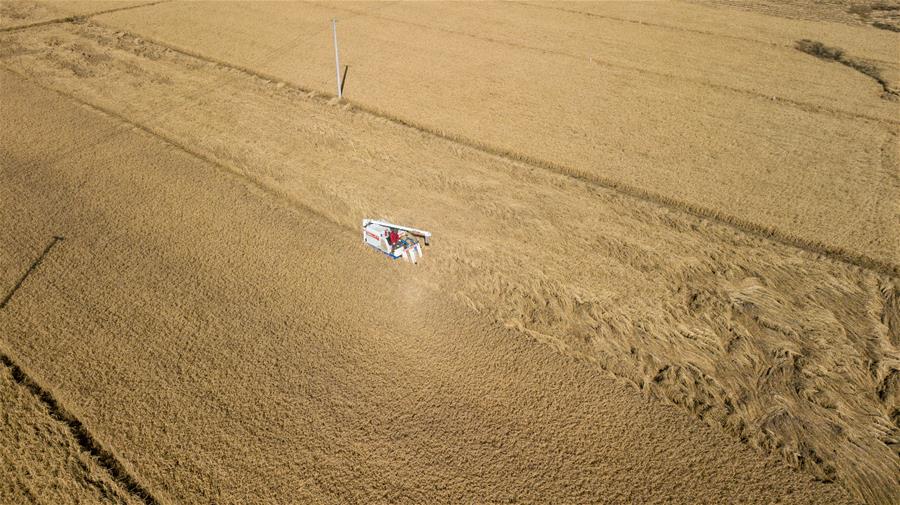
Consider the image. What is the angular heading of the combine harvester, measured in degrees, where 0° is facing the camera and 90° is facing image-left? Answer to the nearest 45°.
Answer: approximately 315°
